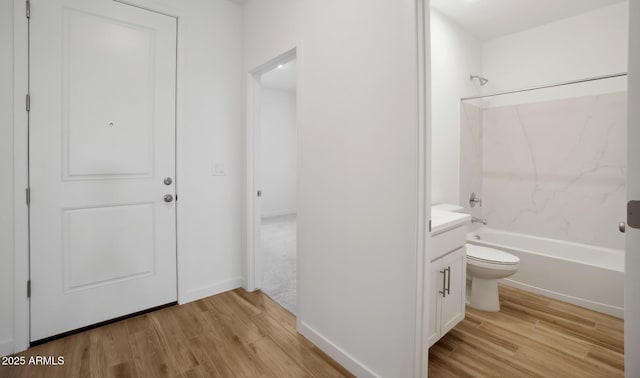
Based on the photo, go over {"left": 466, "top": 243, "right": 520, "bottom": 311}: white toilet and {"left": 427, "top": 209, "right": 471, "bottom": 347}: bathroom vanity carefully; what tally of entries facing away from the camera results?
0

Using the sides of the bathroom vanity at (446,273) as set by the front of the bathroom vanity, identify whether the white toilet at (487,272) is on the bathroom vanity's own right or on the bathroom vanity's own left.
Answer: on the bathroom vanity's own left

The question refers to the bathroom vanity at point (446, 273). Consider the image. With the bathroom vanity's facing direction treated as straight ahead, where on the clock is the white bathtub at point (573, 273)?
The white bathtub is roughly at 9 o'clock from the bathroom vanity.

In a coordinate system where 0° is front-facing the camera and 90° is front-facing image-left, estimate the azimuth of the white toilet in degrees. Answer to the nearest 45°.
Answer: approximately 315°

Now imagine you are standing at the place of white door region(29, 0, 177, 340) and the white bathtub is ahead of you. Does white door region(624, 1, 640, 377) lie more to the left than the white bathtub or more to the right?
right

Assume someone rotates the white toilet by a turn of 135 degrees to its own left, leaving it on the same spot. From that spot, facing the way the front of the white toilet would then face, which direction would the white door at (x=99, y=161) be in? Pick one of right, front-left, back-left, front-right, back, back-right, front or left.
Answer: back-left

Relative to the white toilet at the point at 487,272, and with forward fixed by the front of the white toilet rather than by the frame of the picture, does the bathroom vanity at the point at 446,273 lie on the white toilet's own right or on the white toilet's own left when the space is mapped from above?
on the white toilet's own right

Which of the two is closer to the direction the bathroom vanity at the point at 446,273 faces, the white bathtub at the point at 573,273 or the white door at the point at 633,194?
the white door

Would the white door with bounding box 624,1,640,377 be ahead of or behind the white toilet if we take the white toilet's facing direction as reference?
ahead

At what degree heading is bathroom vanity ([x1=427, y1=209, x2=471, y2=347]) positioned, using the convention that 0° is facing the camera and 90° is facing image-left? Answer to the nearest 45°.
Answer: approximately 315°

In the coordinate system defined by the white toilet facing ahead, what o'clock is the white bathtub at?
The white bathtub is roughly at 9 o'clock from the white toilet.

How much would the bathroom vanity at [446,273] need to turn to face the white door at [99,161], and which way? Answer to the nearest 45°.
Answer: approximately 135° to its right

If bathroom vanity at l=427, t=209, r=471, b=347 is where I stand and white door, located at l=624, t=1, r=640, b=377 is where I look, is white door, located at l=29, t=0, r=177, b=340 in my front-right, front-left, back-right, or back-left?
back-right
